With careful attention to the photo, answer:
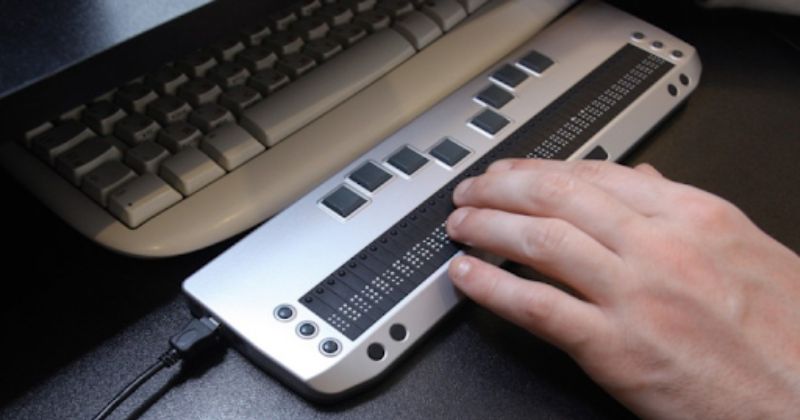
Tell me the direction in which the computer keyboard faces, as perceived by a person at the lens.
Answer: facing the viewer and to the right of the viewer
